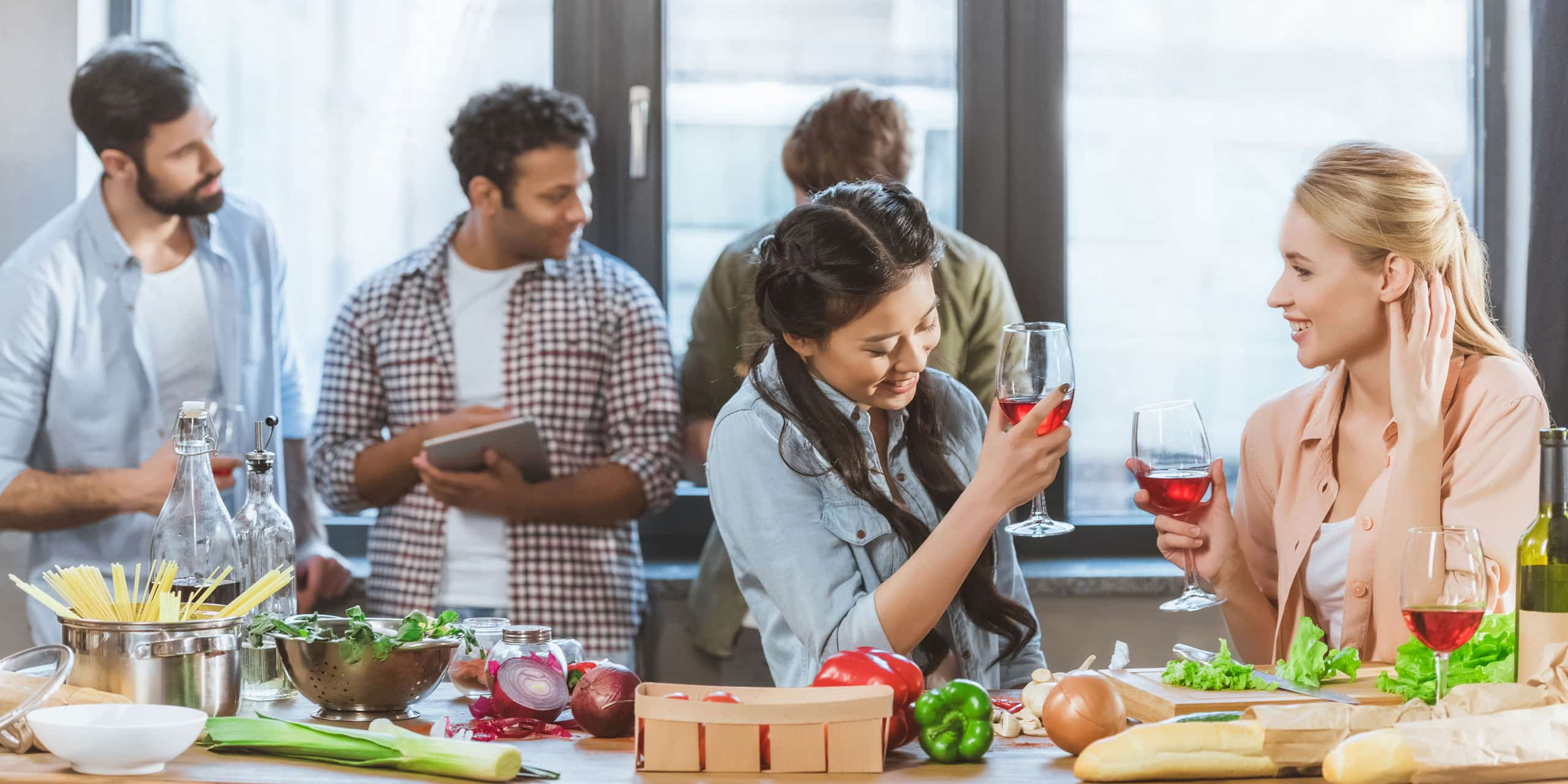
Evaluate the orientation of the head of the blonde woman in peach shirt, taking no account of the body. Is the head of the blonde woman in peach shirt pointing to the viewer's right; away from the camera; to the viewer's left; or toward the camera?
to the viewer's left

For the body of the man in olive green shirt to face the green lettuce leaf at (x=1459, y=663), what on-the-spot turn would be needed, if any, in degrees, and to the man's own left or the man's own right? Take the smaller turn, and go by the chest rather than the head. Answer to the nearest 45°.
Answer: approximately 135° to the man's own right

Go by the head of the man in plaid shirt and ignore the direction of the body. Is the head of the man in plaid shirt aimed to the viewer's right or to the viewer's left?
to the viewer's right

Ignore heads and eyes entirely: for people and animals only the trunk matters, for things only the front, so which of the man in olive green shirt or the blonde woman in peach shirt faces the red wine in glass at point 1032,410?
the blonde woman in peach shirt

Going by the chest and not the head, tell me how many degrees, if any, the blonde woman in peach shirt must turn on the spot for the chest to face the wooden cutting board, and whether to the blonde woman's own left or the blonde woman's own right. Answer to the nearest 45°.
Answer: approximately 45° to the blonde woman's own left

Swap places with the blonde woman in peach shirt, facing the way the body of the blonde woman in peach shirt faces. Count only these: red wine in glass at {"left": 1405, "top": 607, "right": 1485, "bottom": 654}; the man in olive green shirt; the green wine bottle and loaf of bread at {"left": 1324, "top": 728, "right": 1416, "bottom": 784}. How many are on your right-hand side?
1

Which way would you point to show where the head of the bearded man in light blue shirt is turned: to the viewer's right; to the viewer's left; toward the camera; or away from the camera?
to the viewer's right

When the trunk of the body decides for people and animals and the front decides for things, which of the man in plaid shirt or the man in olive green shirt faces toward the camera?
the man in plaid shirt

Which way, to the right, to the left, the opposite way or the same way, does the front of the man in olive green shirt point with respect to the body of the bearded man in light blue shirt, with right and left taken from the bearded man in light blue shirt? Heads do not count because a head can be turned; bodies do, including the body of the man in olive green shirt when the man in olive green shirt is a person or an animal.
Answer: to the left

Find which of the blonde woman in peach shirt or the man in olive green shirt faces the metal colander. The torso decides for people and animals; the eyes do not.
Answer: the blonde woman in peach shirt

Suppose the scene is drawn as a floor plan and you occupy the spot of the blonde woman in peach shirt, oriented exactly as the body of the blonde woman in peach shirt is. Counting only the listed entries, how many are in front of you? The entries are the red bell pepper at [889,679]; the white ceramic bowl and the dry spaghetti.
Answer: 3

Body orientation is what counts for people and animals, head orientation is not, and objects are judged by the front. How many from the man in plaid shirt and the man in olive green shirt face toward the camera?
1

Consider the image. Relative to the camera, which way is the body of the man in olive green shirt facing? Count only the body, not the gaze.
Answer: away from the camera

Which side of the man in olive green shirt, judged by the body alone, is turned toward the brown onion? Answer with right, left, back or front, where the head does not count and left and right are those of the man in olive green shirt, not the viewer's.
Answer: back

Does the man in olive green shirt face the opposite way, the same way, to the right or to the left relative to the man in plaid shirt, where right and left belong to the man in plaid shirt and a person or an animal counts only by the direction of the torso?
the opposite way

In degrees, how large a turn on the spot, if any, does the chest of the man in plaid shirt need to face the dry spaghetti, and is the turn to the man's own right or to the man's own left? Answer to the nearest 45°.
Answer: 0° — they already face it

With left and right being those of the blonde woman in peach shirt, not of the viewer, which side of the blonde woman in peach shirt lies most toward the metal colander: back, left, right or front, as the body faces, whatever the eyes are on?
front

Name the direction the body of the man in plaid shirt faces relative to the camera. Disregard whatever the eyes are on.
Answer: toward the camera
